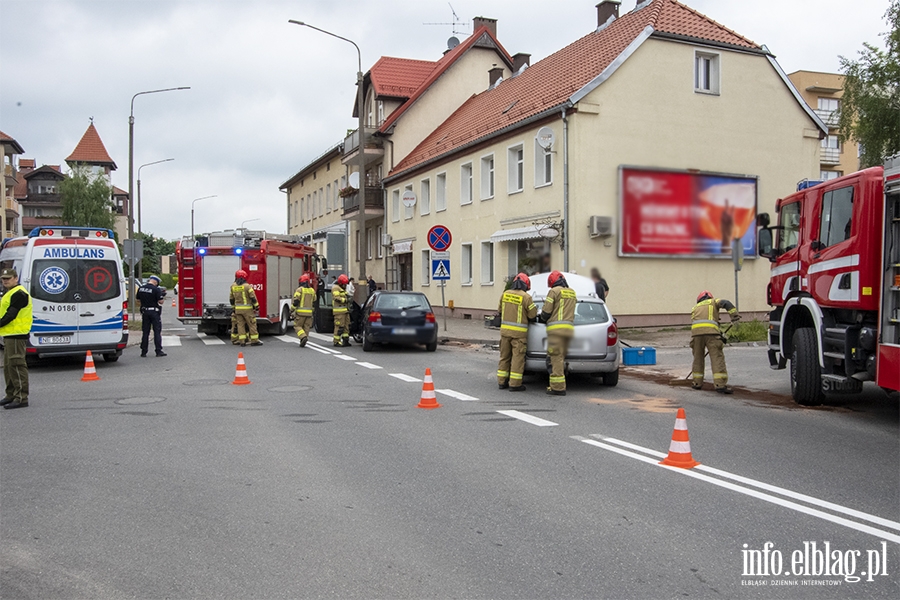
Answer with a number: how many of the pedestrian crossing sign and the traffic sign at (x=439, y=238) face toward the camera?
2

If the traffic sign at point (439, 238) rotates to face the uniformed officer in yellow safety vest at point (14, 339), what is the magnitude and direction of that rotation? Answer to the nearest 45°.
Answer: approximately 45° to its right

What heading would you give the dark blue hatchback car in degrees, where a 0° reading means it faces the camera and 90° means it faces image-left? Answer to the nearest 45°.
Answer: approximately 180°

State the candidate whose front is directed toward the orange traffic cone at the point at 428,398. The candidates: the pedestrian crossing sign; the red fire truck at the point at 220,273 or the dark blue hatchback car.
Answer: the pedestrian crossing sign

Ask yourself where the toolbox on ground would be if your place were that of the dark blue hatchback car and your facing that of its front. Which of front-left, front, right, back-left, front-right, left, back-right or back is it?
back-right

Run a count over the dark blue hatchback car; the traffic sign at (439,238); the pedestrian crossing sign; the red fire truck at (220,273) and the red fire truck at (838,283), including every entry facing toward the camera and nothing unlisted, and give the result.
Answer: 2

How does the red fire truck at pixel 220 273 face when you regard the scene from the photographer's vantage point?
facing away from the viewer and to the right of the viewer

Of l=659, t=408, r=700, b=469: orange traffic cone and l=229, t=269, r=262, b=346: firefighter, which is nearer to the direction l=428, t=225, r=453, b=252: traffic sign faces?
the orange traffic cone

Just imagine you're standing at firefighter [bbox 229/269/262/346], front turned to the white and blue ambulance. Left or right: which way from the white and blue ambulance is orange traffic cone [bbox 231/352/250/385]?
left
